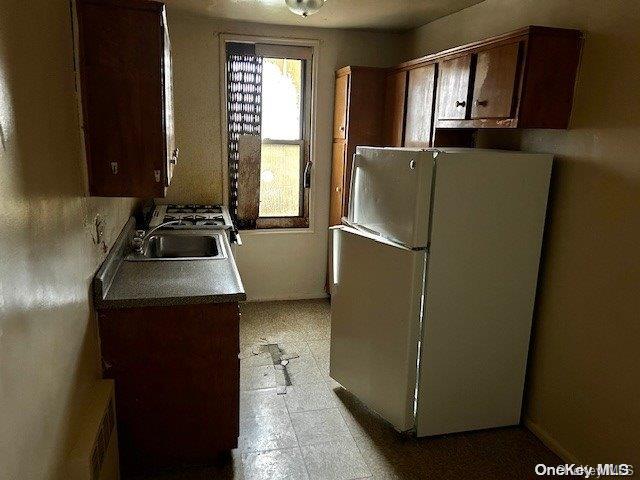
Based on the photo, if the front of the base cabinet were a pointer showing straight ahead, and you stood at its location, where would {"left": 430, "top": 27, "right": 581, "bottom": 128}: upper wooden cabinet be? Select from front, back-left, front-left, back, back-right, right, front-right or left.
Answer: front

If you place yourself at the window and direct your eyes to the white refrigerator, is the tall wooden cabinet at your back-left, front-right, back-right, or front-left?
front-left

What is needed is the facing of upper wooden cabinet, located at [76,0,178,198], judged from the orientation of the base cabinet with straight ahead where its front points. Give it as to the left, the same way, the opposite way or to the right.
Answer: the same way

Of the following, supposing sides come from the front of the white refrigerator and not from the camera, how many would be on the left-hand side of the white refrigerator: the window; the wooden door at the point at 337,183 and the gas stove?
0

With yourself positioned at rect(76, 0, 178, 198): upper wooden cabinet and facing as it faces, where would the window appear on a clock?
The window is roughly at 10 o'clock from the upper wooden cabinet.

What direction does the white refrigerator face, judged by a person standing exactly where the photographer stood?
facing the viewer and to the left of the viewer

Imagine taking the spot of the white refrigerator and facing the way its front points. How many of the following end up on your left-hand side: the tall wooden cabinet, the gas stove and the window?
0

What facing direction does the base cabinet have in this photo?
to the viewer's right

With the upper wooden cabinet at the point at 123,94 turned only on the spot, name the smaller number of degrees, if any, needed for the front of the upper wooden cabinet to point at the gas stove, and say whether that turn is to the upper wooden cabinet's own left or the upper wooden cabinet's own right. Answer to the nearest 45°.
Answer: approximately 90° to the upper wooden cabinet's own left

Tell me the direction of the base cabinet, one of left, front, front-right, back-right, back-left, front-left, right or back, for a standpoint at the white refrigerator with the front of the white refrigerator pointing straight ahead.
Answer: front

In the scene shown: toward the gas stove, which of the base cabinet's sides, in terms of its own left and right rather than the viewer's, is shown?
left

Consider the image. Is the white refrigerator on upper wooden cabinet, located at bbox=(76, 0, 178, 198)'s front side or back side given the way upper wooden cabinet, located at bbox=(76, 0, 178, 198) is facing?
on the front side

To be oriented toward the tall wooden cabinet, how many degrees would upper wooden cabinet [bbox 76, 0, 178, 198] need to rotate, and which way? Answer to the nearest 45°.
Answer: approximately 45° to its left

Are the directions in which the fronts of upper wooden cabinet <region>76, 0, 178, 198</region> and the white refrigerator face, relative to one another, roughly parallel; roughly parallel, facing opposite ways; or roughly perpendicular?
roughly parallel, facing opposite ways

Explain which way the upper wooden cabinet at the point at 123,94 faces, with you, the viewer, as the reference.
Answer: facing to the right of the viewer

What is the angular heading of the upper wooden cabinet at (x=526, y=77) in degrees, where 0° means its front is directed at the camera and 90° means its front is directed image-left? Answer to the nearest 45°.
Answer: approximately 45°

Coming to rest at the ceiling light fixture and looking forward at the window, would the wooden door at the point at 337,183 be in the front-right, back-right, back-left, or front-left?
front-right

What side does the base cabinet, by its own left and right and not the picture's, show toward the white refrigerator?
front
